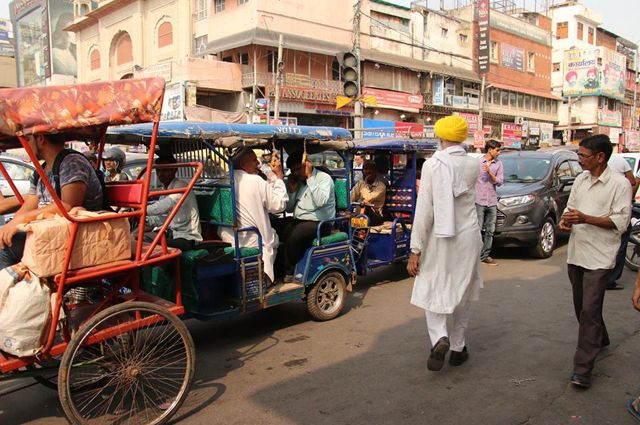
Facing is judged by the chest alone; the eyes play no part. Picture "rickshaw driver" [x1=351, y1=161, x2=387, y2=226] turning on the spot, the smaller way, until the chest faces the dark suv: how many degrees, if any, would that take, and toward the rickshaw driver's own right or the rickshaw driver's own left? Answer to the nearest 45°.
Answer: approximately 180°

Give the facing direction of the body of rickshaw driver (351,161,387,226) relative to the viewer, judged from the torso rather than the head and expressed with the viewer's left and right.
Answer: facing the viewer and to the left of the viewer

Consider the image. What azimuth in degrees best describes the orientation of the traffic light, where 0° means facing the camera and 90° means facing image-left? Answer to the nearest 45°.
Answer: approximately 0°

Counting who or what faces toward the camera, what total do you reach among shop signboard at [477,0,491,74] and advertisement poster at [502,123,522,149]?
2

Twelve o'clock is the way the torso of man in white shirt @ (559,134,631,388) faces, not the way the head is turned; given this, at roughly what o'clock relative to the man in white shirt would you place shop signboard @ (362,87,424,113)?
The shop signboard is roughly at 4 o'clock from the man in white shirt.

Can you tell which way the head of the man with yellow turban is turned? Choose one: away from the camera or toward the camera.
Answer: away from the camera

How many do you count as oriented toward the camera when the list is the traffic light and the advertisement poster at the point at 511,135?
2
